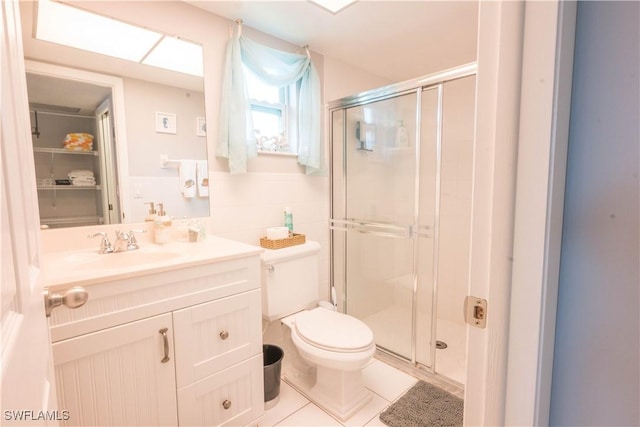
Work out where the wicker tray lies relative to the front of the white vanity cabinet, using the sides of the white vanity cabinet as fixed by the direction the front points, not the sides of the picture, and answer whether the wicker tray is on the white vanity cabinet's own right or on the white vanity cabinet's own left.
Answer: on the white vanity cabinet's own left

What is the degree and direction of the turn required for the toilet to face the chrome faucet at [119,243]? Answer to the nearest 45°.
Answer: approximately 135° to its right

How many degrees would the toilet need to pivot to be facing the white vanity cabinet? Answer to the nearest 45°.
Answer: approximately 90° to its right
